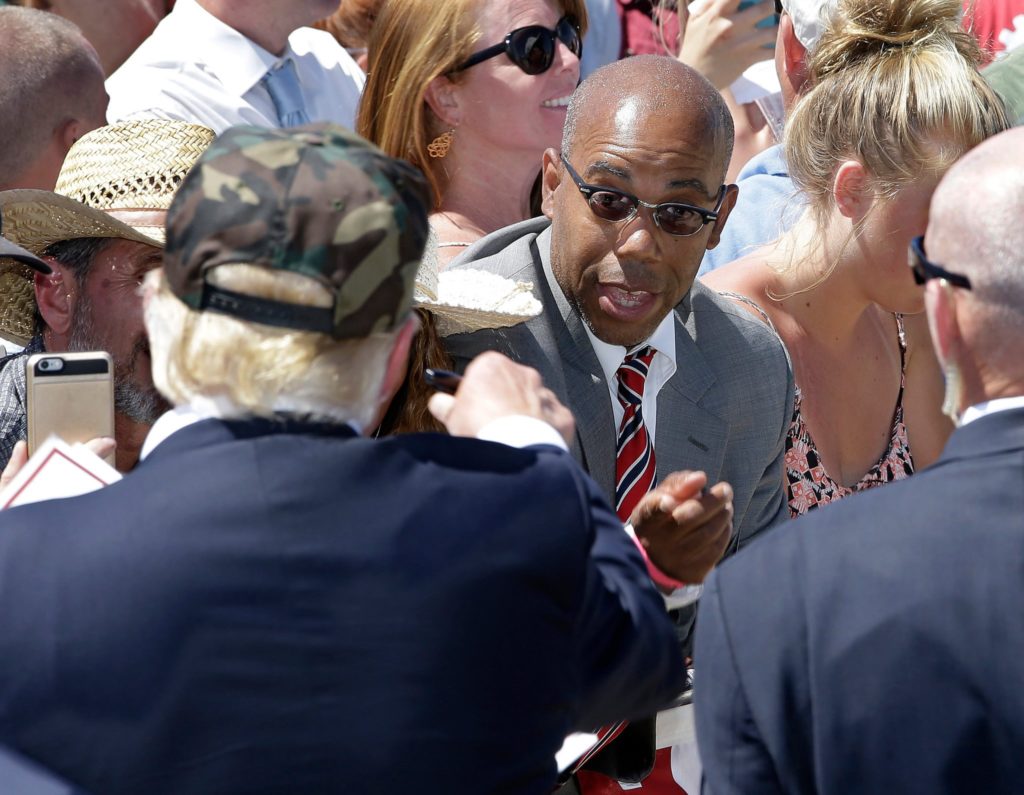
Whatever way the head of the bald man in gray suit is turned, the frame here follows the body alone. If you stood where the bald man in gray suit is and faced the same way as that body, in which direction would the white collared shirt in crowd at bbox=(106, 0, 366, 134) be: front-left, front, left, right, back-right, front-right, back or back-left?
back-right

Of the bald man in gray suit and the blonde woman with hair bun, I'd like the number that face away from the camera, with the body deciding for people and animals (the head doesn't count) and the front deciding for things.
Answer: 0

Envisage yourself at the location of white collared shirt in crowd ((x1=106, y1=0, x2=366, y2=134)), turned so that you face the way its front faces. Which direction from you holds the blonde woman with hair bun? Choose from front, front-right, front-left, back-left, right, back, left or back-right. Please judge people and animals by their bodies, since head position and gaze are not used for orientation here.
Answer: front

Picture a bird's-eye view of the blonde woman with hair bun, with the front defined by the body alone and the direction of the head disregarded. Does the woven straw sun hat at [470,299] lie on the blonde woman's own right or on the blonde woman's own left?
on the blonde woman's own right

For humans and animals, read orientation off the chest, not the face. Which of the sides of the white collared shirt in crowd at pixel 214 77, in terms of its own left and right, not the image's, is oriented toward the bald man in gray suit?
front

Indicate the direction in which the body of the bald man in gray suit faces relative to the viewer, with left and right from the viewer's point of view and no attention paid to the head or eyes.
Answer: facing the viewer

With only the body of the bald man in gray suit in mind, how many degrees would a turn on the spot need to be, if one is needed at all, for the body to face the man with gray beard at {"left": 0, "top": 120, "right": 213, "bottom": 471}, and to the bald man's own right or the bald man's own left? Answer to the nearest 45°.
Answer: approximately 90° to the bald man's own right

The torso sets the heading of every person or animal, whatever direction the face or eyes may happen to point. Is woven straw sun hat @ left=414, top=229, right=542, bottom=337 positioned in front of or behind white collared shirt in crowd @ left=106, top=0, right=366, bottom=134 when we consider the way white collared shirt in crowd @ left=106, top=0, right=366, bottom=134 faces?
in front
